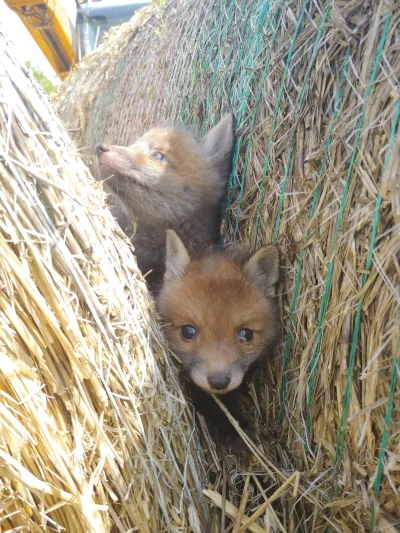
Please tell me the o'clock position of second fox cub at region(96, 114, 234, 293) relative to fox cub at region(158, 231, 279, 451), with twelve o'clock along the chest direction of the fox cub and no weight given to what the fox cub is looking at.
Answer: The second fox cub is roughly at 6 o'clock from the fox cub.

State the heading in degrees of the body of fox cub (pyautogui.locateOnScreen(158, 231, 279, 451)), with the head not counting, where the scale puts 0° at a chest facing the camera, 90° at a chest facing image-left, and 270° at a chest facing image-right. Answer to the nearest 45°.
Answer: approximately 0°

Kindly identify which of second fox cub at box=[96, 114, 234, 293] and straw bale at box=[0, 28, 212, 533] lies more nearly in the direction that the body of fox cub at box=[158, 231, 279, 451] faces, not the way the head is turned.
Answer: the straw bale
